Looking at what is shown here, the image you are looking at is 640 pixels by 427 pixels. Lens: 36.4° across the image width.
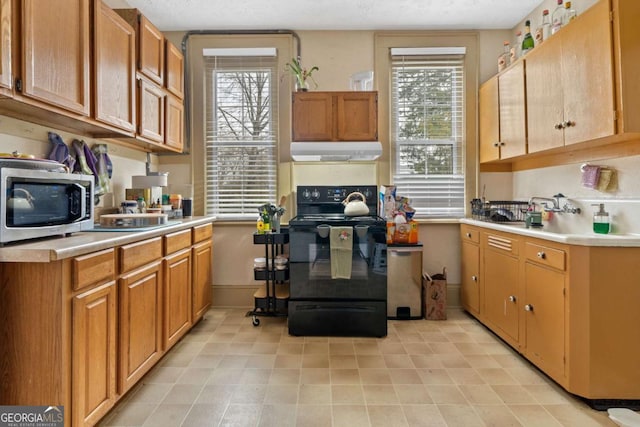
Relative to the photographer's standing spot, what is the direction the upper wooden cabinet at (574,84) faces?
facing the viewer and to the left of the viewer

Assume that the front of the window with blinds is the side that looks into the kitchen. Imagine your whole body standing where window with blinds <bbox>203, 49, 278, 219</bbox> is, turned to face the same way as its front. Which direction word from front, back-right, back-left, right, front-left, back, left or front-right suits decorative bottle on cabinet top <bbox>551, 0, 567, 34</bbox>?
front-left

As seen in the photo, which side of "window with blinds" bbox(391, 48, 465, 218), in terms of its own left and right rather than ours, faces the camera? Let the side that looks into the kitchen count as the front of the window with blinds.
front

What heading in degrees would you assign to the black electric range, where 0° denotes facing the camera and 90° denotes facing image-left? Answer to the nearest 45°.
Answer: approximately 0°

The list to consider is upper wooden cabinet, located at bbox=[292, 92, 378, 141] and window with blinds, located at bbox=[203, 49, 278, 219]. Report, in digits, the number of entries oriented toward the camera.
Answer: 2

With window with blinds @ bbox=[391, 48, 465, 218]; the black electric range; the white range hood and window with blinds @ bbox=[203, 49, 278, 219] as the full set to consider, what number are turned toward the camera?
4

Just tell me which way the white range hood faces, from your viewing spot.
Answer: facing the viewer

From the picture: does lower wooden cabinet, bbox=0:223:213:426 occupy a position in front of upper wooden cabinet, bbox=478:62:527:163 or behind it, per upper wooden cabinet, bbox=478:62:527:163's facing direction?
in front

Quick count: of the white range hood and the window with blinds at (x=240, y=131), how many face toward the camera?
2

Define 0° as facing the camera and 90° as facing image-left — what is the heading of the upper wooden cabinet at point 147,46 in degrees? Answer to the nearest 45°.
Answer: approximately 315°

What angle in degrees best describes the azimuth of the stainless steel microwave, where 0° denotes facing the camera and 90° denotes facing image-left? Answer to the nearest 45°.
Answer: approximately 315°
